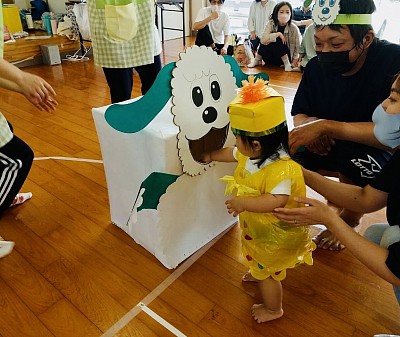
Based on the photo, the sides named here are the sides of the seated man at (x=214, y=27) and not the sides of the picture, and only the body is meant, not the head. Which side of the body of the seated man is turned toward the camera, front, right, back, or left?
front

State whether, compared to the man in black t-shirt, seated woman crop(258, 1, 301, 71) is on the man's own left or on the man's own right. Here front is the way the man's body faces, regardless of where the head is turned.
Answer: on the man's own right

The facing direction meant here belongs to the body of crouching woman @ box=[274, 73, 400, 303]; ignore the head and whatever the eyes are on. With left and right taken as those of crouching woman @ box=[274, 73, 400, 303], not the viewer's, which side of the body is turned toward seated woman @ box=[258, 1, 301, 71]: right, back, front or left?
right

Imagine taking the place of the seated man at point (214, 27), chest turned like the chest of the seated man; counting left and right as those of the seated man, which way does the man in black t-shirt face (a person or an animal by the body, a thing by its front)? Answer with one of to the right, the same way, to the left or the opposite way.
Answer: to the right

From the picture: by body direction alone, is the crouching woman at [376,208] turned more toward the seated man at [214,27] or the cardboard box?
the cardboard box

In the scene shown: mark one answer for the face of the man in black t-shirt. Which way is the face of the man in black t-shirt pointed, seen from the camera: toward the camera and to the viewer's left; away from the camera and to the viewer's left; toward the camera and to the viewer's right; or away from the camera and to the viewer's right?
toward the camera and to the viewer's left

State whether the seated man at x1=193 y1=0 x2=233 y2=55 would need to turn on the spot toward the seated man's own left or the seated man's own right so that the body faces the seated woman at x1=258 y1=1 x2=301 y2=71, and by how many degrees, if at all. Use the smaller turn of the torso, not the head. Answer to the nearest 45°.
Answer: approximately 90° to the seated man's own left

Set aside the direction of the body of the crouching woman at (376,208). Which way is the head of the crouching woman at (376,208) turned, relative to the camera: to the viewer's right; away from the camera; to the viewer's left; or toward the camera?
to the viewer's left

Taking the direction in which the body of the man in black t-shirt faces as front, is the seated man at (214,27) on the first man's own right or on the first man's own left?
on the first man's own right

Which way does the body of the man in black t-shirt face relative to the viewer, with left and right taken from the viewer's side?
facing the viewer and to the left of the viewer

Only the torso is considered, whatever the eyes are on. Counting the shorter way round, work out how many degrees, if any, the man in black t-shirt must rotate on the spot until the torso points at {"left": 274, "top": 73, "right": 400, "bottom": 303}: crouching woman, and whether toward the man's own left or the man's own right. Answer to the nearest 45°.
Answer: approximately 45° to the man's own left

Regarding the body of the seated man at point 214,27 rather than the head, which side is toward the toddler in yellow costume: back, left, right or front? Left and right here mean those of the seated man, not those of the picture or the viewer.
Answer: front

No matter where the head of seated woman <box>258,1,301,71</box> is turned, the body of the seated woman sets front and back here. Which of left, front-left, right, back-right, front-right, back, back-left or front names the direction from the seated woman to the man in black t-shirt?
front

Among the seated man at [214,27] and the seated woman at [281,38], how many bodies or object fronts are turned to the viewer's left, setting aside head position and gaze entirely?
0

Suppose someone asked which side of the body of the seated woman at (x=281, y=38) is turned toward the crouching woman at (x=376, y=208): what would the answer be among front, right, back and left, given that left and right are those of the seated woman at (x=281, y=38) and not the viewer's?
front

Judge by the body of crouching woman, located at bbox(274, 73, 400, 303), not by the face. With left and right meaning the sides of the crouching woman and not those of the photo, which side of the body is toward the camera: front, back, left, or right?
left
